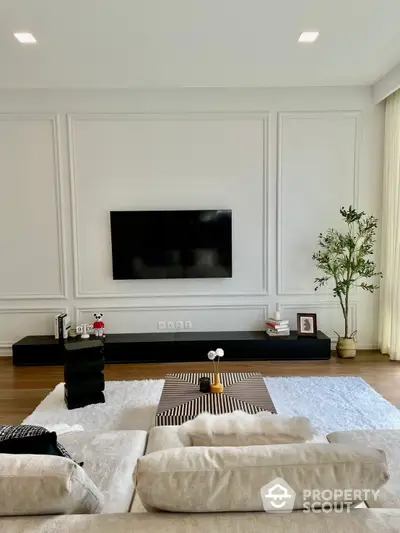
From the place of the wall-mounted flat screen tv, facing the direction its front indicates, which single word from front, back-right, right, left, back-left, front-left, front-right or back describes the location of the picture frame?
left

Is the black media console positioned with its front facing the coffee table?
yes

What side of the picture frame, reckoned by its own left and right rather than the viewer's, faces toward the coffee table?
front

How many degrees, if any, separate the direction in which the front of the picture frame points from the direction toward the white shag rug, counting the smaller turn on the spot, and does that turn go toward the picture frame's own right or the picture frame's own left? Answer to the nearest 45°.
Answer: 0° — it already faces it

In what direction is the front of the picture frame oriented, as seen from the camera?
facing the viewer

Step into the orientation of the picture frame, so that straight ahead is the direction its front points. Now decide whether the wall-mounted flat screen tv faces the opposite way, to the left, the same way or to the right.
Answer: the same way

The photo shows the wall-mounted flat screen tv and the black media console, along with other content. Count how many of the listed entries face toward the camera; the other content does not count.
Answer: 2

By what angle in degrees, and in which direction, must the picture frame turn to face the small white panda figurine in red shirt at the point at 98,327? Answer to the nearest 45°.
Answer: approximately 90° to its right

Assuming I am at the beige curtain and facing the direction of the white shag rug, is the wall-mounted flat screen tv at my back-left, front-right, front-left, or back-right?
front-right

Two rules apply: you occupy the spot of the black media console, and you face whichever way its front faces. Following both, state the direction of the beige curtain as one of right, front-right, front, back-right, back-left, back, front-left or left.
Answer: left
